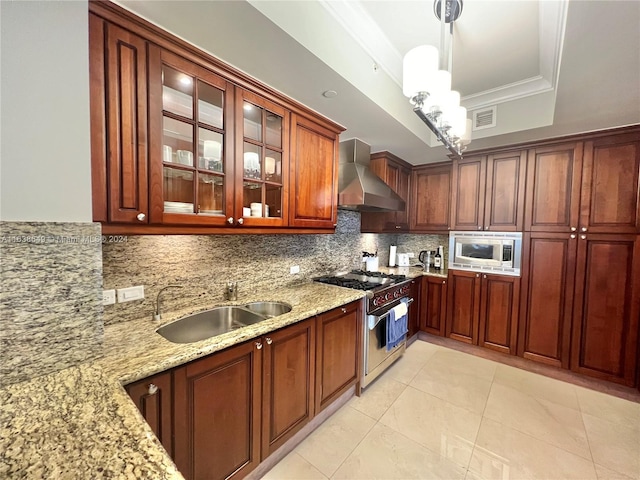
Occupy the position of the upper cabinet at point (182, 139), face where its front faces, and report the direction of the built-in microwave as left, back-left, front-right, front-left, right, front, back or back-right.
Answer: front-left

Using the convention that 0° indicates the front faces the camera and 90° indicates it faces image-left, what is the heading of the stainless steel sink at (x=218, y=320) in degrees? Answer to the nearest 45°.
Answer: approximately 315°

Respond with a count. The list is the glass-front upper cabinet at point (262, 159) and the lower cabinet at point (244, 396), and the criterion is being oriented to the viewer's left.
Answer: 0

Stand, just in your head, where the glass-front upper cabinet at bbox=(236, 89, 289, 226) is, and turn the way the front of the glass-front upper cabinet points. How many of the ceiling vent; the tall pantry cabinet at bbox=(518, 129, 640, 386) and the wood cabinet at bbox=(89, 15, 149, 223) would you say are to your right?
1

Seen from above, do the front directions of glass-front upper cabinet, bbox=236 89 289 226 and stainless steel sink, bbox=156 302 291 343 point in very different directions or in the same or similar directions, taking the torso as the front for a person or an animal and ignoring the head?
same or similar directions

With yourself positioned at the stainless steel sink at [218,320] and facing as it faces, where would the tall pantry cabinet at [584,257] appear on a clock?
The tall pantry cabinet is roughly at 11 o'clock from the stainless steel sink.

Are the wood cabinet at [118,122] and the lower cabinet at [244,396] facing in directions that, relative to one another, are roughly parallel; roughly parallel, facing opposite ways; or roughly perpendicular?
roughly parallel

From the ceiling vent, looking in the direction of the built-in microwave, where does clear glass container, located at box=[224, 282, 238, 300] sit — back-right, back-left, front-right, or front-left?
back-left

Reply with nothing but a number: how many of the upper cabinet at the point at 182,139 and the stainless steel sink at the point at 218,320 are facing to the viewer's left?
0

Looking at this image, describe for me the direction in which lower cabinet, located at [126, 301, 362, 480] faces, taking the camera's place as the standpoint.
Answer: facing the viewer and to the right of the viewer

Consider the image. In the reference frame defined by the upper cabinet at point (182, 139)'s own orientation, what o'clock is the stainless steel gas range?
The stainless steel gas range is roughly at 10 o'clock from the upper cabinet.

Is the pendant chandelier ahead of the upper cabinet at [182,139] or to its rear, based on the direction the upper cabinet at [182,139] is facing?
ahead

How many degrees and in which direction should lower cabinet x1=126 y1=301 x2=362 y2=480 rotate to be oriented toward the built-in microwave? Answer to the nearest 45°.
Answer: approximately 45° to its left
